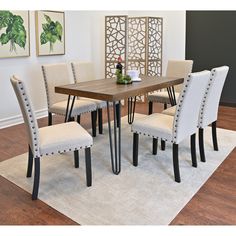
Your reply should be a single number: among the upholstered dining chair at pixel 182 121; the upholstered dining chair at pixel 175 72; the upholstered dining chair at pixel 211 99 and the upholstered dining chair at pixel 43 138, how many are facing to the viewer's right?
1

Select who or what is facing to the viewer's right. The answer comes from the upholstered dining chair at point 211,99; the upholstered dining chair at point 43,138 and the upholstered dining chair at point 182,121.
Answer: the upholstered dining chair at point 43,138

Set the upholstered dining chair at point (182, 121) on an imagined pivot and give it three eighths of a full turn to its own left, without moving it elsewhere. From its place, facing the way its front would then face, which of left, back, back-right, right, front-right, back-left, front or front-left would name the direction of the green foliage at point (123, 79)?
back-right

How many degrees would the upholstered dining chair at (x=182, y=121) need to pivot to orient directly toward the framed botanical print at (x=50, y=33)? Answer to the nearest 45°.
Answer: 0° — it already faces it

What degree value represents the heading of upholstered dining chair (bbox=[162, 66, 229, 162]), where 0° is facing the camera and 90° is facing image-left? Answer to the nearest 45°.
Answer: approximately 135°

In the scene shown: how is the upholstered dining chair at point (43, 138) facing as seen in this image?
to the viewer's right

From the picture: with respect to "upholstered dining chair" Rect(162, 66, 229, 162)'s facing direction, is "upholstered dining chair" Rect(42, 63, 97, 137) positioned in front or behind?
in front

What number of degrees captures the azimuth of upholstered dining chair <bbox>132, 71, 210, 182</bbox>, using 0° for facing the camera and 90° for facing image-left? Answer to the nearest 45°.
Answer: approximately 135°

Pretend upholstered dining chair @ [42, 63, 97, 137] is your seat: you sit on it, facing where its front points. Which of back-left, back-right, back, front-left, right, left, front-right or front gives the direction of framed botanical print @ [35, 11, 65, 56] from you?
back-left

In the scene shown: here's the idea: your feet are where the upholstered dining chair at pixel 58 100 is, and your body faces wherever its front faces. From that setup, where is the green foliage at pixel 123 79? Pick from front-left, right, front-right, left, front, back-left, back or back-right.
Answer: front

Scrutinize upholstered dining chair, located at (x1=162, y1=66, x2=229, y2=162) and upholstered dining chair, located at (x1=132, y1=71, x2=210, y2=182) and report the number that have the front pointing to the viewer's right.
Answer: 0

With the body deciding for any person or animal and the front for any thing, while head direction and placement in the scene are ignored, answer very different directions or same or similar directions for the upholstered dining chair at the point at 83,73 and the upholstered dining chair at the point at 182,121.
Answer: very different directions

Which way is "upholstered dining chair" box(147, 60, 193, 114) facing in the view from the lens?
facing the viewer and to the left of the viewer

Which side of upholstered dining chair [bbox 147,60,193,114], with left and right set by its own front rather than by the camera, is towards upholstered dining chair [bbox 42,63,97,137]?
front
